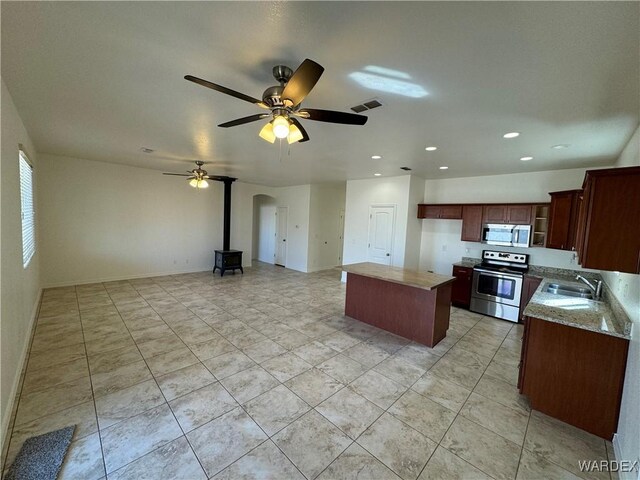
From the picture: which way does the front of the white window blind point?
to the viewer's right

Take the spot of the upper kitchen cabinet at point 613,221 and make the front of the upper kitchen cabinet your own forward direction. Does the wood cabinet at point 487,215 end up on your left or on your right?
on your right

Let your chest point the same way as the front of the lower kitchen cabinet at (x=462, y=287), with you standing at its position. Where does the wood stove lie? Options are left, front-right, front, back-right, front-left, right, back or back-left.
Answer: front-right

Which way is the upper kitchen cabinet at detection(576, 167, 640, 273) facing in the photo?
to the viewer's left

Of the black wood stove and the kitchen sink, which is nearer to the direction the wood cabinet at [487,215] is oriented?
the kitchen sink

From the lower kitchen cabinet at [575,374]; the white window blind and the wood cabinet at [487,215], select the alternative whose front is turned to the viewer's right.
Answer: the white window blind

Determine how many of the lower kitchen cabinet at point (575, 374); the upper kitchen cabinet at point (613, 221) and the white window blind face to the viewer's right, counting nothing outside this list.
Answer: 1

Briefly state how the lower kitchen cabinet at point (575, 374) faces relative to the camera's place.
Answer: facing to the left of the viewer

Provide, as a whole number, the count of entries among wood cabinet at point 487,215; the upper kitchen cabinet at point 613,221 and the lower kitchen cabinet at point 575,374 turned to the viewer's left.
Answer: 2
